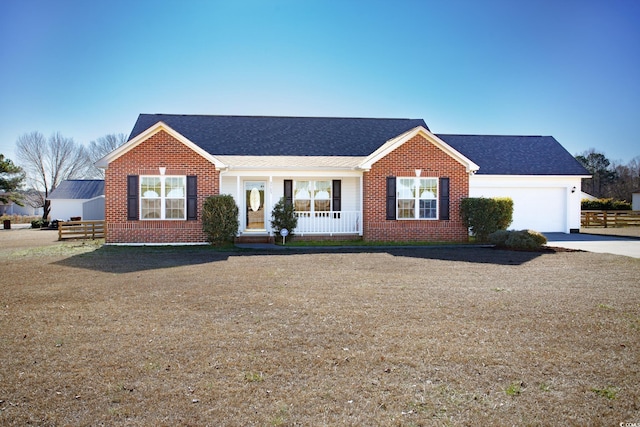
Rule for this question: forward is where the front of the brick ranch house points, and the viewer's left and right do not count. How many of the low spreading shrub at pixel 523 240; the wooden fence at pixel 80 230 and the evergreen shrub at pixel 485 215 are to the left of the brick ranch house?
2

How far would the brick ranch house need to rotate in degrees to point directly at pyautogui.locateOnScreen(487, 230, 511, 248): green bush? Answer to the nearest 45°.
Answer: approximately 90° to its left

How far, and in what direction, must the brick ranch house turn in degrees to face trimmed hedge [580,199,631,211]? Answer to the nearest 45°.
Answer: approximately 135° to its left

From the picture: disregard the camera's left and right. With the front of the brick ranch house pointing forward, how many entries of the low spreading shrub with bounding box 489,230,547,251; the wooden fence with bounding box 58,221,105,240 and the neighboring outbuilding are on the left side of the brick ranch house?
1

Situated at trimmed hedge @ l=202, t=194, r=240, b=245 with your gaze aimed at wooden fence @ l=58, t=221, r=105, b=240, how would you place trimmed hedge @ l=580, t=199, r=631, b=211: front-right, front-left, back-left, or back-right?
back-right

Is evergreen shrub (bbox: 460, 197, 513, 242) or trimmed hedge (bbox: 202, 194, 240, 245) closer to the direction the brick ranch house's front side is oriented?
the trimmed hedge

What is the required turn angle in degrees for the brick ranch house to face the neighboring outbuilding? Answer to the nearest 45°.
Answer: approximately 135° to its right

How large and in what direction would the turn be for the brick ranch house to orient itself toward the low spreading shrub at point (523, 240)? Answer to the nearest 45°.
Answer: approximately 90° to its left

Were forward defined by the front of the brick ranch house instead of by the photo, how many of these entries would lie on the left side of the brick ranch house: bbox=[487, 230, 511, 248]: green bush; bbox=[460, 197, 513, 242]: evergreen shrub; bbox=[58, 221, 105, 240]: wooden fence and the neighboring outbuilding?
2

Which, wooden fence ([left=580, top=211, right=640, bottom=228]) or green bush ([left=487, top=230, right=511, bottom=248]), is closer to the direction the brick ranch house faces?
the green bush

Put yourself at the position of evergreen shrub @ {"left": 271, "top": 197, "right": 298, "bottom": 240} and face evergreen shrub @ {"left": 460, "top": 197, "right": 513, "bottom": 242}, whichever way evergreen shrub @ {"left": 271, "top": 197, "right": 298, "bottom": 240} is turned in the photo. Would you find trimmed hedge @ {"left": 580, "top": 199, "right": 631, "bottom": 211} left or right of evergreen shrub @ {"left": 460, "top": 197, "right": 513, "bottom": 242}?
left

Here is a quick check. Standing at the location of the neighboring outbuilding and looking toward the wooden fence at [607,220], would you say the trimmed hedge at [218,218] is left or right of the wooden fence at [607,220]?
right

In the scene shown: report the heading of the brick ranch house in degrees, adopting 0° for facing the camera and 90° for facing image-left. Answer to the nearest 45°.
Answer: approximately 0°

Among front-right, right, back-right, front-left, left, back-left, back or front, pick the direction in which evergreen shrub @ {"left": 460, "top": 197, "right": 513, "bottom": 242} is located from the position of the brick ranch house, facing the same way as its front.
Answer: left

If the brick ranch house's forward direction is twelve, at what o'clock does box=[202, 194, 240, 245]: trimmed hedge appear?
The trimmed hedge is roughly at 2 o'clock from the brick ranch house.

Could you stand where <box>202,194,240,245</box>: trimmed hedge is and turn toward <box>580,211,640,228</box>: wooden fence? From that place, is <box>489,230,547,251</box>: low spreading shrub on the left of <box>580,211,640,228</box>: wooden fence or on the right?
right
